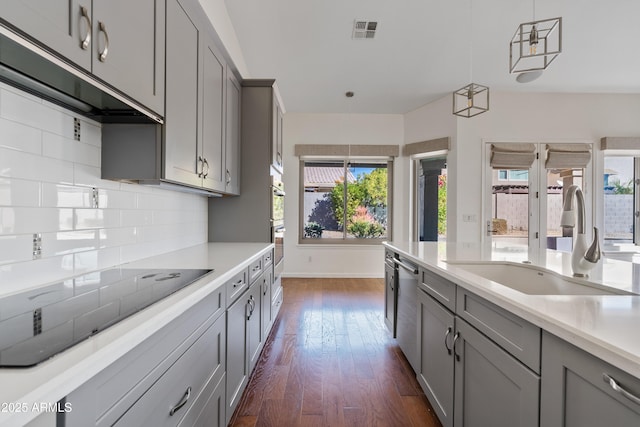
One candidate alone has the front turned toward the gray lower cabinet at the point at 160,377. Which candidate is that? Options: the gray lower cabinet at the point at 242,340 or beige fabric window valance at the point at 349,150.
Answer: the beige fabric window valance

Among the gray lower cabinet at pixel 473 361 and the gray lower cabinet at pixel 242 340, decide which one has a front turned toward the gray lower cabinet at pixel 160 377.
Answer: the gray lower cabinet at pixel 473 361

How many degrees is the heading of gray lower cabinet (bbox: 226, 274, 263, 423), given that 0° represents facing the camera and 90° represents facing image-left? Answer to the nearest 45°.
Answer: approximately 270°

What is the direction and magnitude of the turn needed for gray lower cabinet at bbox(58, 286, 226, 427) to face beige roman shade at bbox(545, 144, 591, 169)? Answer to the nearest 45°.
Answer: approximately 45° to its left

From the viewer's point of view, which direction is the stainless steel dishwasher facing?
to the viewer's left

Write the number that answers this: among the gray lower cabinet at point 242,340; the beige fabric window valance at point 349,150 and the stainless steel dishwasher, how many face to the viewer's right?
1

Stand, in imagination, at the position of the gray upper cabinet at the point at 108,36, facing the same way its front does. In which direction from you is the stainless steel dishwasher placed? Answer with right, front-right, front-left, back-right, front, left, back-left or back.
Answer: front-left

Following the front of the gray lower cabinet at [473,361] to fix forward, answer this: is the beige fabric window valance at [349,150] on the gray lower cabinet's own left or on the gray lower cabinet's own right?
on the gray lower cabinet's own right

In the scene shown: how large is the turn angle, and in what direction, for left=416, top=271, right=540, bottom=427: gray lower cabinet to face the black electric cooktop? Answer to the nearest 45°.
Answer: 0° — it already faces it

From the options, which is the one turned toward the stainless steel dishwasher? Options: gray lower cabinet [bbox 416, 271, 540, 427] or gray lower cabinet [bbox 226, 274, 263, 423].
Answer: gray lower cabinet [bbox 226, 274, 263, 423]
